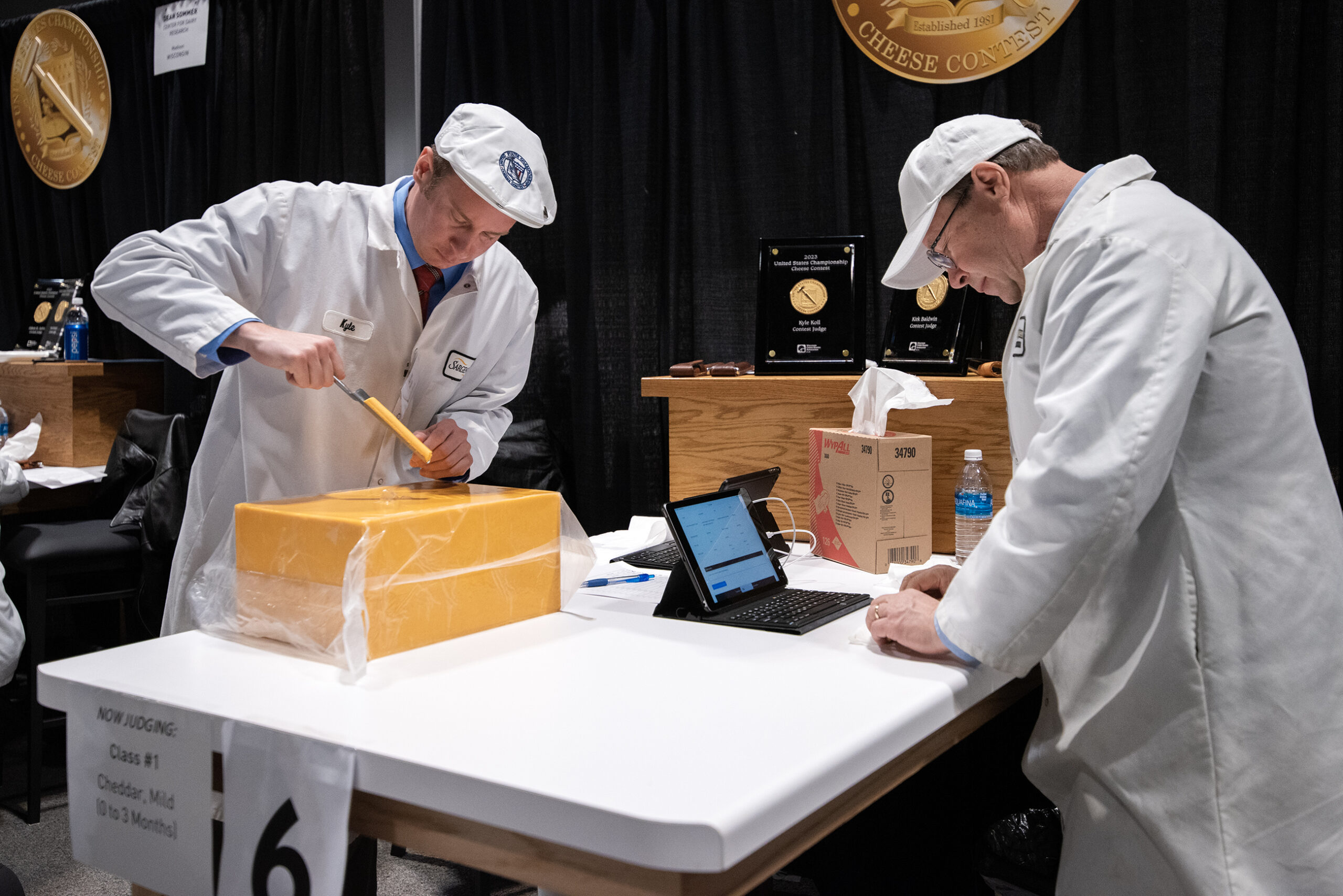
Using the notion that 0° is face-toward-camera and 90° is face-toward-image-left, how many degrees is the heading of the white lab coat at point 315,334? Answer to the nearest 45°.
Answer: approximately 315°

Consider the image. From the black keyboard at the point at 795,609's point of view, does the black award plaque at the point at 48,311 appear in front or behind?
behind

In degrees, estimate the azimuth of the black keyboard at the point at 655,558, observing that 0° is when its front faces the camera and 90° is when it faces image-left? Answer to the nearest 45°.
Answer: approximately 135°

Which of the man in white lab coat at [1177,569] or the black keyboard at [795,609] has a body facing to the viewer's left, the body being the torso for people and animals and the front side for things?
the man in white lab coat

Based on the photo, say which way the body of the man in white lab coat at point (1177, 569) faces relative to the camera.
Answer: to the viewer's left

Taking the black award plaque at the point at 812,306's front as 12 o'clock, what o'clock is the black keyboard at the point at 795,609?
The black keyboard is roughly at 12 o'clock from the black award plaque.

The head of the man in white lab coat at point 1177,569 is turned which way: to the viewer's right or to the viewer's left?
to the viewer's left
